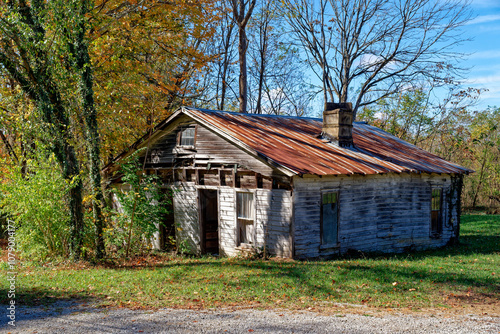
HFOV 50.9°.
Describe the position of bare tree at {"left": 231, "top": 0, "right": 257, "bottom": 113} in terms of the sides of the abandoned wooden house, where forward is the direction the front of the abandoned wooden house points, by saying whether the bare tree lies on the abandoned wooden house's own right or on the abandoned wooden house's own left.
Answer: on the abandoned wooden house's own right

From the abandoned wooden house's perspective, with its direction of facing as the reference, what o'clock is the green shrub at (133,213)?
The green shrub is roughly at 1 o'clock from the abandoned wooden house.

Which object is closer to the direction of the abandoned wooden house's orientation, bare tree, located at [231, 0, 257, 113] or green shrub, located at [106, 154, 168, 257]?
the green shrub

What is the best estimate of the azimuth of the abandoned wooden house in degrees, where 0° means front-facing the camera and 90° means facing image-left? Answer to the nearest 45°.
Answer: approximately 45°

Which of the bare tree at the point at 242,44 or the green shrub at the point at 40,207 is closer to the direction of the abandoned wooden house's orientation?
the green shrub

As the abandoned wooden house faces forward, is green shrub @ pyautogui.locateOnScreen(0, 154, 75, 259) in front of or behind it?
in front
